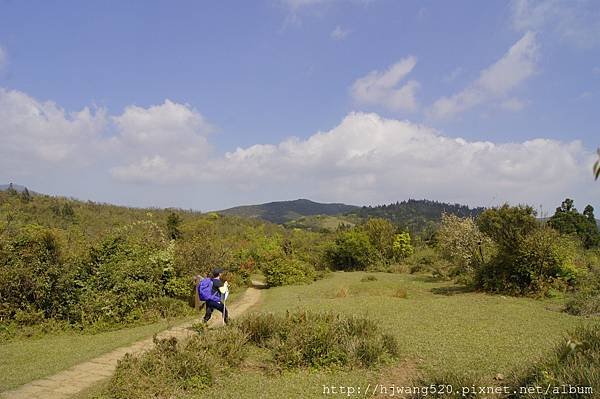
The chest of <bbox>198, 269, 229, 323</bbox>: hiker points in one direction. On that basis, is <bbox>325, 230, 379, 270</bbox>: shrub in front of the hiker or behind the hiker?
in front

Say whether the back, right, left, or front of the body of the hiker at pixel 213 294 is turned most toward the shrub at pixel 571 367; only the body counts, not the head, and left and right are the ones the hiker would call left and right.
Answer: right

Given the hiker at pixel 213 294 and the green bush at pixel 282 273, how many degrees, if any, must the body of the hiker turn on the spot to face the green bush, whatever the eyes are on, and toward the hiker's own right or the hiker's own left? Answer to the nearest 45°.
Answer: approximately 45° to the hiker's own left

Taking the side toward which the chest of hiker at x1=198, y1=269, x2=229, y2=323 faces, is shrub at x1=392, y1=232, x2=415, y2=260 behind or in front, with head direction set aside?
in front

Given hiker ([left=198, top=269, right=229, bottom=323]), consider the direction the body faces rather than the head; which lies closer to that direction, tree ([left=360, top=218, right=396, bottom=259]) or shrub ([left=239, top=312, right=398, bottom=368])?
the tree

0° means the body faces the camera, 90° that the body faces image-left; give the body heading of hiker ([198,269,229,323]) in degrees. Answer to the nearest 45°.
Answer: approximately 225°

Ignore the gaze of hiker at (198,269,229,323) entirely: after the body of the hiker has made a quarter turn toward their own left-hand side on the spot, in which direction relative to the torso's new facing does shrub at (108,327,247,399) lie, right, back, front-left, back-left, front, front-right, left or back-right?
back-left

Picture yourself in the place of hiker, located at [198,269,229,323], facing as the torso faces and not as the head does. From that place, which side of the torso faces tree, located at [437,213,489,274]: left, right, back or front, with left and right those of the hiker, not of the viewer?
front

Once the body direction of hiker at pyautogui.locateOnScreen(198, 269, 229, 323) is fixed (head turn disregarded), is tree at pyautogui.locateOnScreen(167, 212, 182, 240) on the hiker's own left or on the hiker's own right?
on the hiker's own left

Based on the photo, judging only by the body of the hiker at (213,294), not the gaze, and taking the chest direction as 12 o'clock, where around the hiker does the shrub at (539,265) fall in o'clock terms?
The shrub is roughly at 1 o'clock from the hiker.
